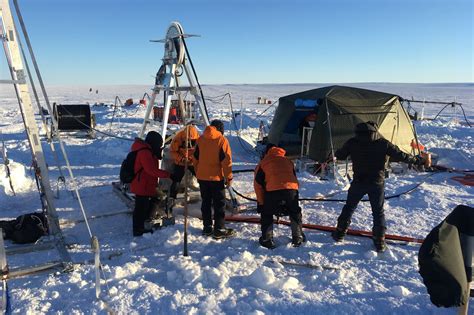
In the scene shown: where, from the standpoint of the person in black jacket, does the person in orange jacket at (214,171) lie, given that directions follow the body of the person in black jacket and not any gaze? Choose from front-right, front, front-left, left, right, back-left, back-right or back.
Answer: left

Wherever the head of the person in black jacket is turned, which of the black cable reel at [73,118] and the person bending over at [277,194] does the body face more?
the black cable reel

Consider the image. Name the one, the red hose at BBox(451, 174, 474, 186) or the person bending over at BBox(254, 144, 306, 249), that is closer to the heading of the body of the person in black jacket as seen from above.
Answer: the red hose

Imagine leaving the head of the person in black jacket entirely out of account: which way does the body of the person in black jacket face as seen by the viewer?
away from the camera

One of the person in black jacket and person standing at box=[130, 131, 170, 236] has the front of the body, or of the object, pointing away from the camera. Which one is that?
the person in black jacket

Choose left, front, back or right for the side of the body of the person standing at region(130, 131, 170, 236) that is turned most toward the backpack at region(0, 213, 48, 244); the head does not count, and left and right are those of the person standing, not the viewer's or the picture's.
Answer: back

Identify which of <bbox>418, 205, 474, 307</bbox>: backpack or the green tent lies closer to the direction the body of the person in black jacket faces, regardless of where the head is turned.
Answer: the green tent

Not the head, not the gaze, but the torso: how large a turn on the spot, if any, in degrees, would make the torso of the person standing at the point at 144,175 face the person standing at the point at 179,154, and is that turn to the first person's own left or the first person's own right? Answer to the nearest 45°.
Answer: approximately 45° to the first person's own left

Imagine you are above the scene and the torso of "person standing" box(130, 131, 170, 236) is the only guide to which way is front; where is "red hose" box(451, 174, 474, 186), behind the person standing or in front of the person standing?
in front

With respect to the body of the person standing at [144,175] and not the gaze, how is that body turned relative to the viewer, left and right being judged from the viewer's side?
facing to the right of the viewer

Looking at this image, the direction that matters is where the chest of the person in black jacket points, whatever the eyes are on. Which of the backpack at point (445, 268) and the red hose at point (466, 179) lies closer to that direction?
the red hose

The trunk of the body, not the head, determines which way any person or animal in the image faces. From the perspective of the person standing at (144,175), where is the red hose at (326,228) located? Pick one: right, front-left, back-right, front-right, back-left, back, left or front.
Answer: front

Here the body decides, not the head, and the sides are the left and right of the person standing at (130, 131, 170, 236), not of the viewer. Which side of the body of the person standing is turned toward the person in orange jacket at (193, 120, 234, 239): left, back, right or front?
front

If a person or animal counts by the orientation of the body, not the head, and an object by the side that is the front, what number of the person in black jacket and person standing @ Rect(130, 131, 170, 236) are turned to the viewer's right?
1
